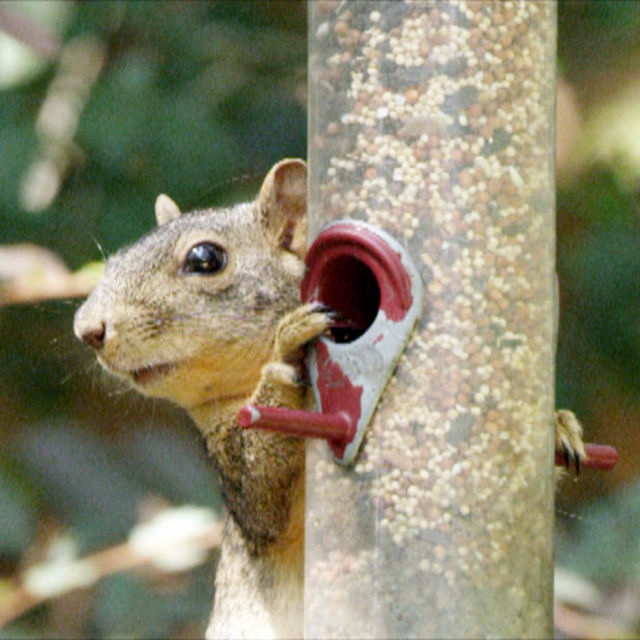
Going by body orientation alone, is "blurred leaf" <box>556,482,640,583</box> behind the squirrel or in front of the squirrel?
behind

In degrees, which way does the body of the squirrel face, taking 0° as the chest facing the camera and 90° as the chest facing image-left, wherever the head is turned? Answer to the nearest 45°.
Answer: approximately 45°
